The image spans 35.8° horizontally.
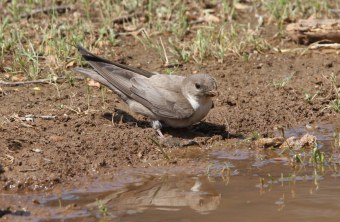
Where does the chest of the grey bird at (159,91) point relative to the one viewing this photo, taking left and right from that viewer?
facing to the right of the viewer

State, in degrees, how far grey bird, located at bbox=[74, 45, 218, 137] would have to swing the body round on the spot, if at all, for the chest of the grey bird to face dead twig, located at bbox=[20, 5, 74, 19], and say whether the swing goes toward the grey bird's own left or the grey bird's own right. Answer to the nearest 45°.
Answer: approximately 135° to the grey bird's own left
